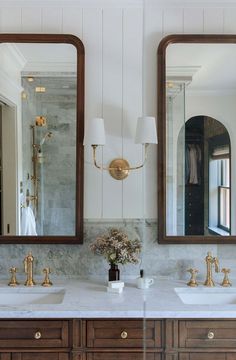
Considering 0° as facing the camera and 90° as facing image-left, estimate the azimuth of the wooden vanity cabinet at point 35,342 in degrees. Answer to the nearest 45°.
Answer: approximately 0°

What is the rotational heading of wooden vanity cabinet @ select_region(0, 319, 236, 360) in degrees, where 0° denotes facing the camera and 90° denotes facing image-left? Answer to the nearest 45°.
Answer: approximately 0°
